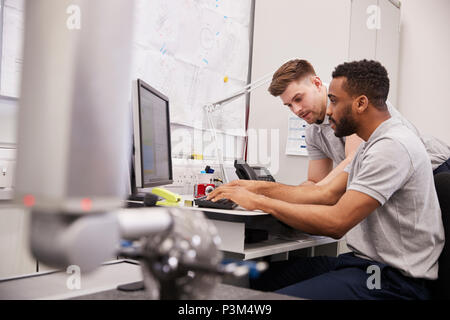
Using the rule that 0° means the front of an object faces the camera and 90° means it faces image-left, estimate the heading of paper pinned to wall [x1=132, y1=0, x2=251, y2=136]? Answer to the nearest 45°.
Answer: approximately 0°

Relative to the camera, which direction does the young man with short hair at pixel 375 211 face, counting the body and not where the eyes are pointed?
to the viewer's left

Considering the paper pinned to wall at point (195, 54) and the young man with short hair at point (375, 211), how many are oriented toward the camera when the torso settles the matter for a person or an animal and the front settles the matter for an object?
1

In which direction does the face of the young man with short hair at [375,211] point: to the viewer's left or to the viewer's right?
to the viewer's left

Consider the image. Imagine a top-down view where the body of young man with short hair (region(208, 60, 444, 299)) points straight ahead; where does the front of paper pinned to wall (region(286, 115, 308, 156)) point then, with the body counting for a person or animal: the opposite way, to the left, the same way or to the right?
to the left

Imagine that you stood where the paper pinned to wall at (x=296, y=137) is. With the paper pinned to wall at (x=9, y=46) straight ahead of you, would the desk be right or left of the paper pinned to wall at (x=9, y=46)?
left

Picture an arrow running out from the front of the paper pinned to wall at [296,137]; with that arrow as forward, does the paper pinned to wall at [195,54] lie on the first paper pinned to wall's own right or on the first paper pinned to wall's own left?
on the first paper pinned to wall's own right
